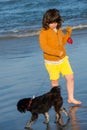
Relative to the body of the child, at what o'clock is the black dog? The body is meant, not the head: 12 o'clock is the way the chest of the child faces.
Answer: The black dog is roughly at 2 o'clock from the child.

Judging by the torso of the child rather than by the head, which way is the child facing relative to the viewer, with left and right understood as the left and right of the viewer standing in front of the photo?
facing the viewer and to the right of the viewer
